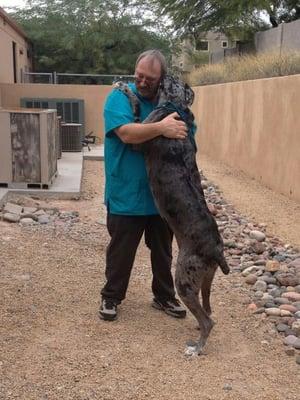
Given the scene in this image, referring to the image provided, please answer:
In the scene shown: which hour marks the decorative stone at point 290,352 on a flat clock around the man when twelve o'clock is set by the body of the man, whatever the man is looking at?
The decorative stone is roughly at 11 o'clock from the man.

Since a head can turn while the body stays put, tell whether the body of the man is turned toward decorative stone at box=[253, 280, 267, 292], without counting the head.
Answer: no

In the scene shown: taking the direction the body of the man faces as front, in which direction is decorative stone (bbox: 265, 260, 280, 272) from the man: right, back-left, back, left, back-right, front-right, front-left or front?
left

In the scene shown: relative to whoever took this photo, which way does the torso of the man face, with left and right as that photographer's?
facing the viewer and to the right of the viewer

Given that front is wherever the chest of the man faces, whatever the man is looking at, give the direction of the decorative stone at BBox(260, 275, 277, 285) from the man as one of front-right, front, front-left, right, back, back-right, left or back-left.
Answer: left

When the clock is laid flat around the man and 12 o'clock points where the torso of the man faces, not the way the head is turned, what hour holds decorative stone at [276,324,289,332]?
The decorative stone is roughly at 10 o'clock from the man.

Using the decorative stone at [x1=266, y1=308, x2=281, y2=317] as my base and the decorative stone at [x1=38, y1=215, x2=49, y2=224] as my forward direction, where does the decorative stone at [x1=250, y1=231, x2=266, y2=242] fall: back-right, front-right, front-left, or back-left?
front-right

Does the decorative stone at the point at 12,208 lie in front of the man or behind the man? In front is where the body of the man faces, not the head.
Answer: behind

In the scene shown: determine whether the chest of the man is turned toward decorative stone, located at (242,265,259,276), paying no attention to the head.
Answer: no

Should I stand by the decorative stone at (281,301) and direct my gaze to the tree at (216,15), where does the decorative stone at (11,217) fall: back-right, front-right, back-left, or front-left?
front-left

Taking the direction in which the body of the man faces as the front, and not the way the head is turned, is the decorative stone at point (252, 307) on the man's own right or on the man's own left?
on the man's own left

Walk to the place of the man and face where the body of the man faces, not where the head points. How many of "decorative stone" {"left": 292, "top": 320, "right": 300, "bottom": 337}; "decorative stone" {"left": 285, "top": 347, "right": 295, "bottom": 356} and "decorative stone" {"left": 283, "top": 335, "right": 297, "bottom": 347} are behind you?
0

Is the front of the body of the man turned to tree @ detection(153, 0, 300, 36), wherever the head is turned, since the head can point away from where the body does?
no

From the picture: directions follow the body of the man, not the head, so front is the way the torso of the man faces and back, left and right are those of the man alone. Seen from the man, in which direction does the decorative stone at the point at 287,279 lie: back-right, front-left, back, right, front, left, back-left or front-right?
left

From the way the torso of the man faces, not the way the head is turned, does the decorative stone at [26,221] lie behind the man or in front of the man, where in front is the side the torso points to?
behind

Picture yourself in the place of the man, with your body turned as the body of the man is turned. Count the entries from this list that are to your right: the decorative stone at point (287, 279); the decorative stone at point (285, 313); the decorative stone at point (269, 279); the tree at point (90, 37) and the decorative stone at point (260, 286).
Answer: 0

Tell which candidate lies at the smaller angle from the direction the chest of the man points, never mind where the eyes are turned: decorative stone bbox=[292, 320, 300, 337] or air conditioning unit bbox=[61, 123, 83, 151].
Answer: the decorative stone
